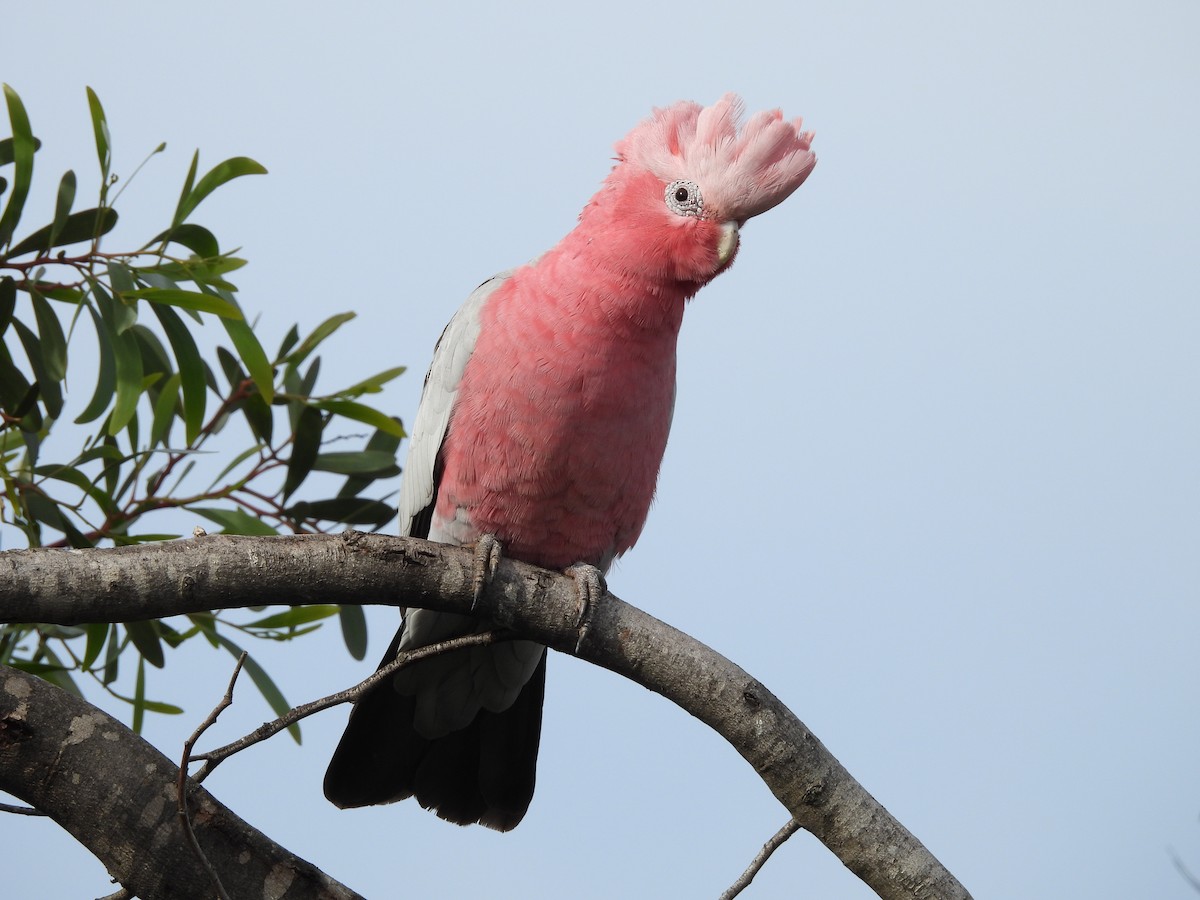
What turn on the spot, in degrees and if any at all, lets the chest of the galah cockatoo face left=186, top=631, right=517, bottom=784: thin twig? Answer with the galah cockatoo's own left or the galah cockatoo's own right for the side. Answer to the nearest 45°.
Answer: approximately 90° to the galah cockatoo's own right

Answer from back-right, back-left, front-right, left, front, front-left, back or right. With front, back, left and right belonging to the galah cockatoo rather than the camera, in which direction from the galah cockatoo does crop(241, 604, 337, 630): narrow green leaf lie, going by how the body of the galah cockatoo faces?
back

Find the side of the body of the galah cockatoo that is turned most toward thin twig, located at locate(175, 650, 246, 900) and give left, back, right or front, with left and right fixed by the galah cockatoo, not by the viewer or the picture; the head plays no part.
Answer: right

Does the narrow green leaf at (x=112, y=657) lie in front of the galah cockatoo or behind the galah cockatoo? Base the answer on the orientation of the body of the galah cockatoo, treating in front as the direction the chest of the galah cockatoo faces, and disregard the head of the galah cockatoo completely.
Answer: behind

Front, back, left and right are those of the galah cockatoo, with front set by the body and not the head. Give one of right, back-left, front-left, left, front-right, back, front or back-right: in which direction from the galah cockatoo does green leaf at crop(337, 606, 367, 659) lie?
back

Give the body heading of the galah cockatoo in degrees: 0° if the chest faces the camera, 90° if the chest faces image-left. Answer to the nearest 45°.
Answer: approximately 315°
